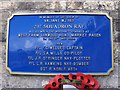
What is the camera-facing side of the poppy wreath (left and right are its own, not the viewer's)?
front

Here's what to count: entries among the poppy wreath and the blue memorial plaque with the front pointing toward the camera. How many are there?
2
